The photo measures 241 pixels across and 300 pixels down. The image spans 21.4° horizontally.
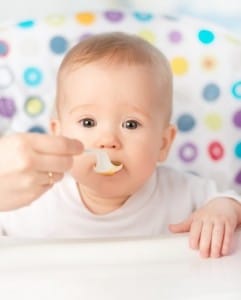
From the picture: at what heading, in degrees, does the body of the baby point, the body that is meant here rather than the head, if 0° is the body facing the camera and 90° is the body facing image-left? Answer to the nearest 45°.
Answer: approximately 0°

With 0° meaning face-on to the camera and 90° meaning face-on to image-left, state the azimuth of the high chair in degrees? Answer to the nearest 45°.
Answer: approximately 0°
